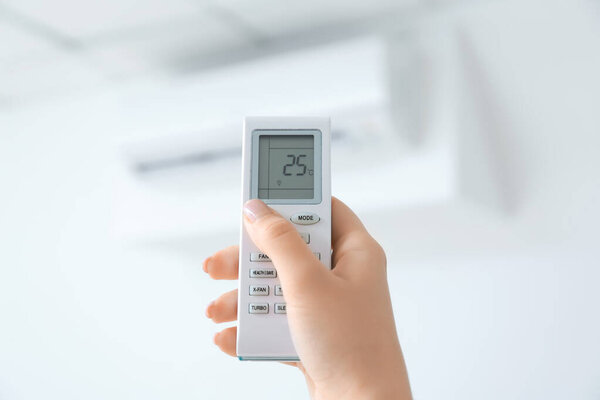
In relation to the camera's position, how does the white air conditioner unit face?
facing the viewer and to the left of the viewer
